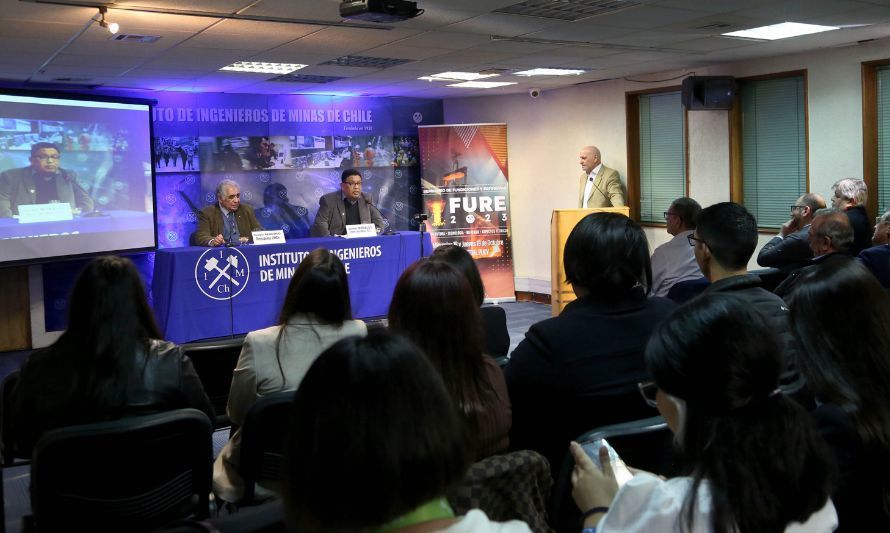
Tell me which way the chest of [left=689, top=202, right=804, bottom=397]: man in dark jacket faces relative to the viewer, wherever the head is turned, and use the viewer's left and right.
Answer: facing away from the viewer and to the left of the viewer

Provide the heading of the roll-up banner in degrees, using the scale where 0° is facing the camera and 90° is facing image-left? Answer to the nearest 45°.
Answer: approximately 0°

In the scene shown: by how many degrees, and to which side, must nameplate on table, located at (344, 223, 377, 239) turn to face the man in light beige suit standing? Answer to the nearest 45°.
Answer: approximately 90° to its left

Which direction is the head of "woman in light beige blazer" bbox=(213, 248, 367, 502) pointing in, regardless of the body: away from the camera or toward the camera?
away from the camera

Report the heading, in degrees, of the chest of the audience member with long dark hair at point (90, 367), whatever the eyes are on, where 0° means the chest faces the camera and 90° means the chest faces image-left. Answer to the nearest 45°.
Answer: approximately 180°

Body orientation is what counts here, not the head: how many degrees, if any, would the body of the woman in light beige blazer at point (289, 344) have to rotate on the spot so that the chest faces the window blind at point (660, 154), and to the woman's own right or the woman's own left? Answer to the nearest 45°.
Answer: approximately 45° to the woman's own right

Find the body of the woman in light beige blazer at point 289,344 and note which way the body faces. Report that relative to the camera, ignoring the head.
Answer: away from the camera

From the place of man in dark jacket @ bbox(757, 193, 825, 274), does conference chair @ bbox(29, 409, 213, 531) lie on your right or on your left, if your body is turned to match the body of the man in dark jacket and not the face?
on your left

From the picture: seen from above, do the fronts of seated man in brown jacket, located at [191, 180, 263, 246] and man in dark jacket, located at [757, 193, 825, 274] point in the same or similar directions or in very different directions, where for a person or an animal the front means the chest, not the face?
very different directions

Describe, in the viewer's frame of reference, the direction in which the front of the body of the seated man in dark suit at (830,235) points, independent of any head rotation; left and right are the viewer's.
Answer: facing away from the viewer and to the left of the viewer

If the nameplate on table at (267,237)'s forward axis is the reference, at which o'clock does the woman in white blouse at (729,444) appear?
The woman in white blouse is roughly at 12 o'clock from the nameplate on table.

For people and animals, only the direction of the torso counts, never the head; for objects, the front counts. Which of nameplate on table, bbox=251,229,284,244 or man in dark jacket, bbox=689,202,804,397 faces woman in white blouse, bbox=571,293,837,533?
the nameplate on table
